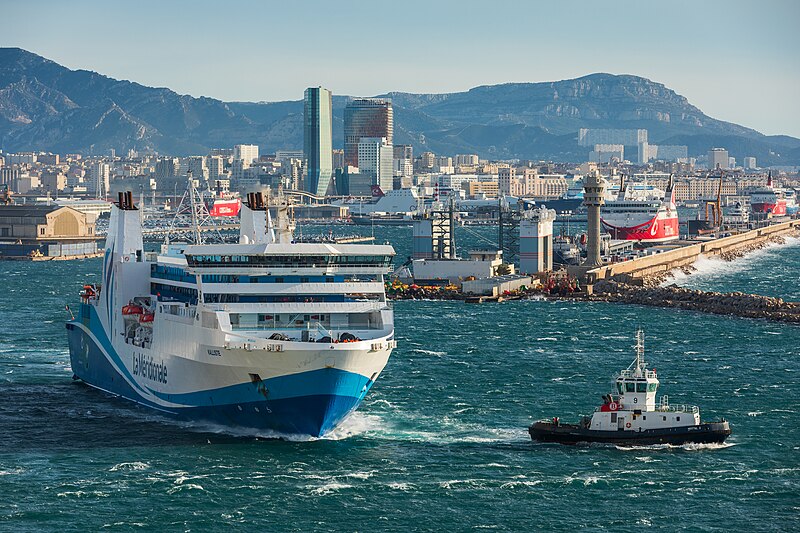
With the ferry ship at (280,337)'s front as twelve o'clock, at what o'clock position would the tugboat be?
The tugboat is roughly at 11 o'clock from the ferry ship.

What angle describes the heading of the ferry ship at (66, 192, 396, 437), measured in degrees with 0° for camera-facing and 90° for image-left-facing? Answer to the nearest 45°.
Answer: approximately 315°
